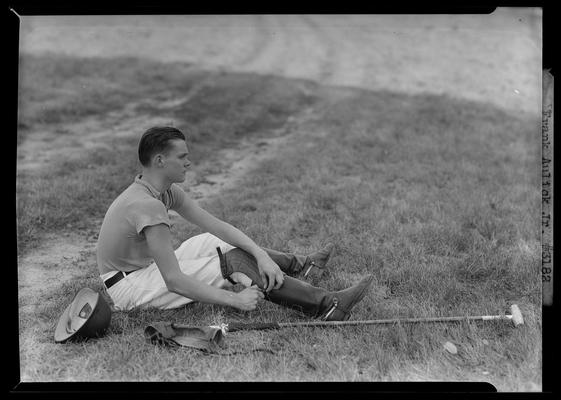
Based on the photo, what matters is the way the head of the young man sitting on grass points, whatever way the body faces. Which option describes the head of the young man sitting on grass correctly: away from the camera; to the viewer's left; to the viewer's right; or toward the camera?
to the viewer's right

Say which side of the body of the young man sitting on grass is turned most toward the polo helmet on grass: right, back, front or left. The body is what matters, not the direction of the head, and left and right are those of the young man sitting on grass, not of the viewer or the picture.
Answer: back

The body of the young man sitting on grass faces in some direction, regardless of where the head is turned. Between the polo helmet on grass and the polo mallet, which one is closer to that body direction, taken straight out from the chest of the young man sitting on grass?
the polo mallet

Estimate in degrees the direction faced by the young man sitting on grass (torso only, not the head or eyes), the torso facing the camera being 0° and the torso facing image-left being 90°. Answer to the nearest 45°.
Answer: approximately 270°
